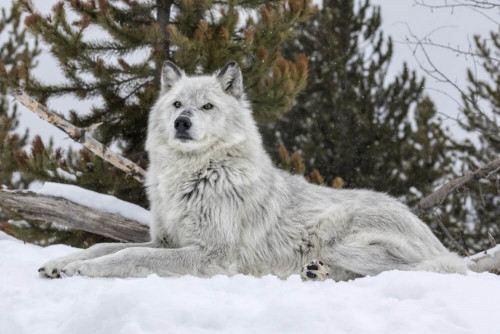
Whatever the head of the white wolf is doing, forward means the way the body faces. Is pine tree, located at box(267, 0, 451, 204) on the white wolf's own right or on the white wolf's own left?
on the white wolf's own right

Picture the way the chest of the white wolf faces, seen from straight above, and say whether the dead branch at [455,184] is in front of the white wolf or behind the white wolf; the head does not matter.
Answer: behind

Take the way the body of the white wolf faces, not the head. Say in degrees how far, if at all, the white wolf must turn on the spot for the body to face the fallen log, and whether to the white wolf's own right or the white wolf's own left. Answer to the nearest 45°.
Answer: approximately 45° to the white wolf's own right

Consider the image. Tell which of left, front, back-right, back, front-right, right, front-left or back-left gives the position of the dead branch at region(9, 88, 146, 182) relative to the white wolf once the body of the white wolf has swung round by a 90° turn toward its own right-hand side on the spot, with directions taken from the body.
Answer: front-left

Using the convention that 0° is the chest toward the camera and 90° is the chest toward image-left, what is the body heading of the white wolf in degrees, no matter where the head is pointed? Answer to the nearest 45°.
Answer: approximately 90°

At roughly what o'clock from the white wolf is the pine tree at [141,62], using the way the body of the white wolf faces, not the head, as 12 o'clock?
The pine tree is roughly at 2 o'clock from the white wolf.

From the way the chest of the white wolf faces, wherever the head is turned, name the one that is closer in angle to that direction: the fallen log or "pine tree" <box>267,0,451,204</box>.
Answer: the fallen log
